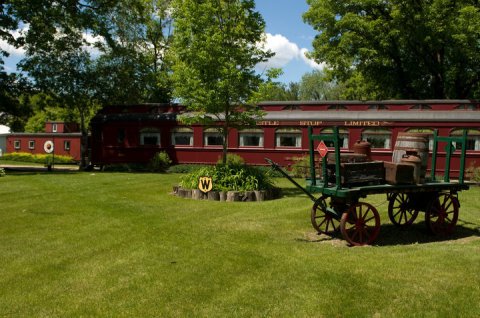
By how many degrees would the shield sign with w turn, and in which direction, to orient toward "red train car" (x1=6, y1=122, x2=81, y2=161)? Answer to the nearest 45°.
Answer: approximately 135° to its right

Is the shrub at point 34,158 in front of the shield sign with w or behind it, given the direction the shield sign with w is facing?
behind

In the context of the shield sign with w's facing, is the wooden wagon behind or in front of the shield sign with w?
in front

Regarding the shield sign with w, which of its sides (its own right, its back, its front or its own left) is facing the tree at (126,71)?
back

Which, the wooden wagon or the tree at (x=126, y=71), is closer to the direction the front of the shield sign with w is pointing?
the wooden wagon

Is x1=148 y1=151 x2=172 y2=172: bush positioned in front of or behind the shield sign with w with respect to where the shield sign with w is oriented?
behind

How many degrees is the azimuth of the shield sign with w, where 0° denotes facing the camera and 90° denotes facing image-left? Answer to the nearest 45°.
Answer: approximately 0°
